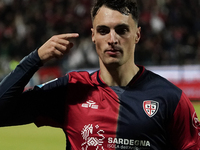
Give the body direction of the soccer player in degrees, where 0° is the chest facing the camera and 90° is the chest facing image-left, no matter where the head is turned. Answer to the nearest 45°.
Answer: approximately 0°
